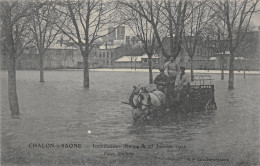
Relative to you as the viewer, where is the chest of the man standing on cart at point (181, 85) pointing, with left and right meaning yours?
facing the viewer and to the left of the viewer

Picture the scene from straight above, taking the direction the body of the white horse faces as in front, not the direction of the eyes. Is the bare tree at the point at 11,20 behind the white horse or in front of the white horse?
in front

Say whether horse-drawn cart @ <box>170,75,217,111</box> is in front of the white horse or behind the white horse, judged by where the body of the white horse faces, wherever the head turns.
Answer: behind

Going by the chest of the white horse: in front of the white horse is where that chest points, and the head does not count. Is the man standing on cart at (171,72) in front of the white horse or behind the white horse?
behind

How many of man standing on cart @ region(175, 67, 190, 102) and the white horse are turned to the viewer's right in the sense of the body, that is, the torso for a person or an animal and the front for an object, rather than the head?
0

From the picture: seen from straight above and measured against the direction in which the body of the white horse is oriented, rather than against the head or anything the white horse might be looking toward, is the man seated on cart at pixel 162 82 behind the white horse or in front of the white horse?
behind

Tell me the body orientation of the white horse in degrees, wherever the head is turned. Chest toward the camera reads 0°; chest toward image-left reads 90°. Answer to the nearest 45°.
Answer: approximately 45°
